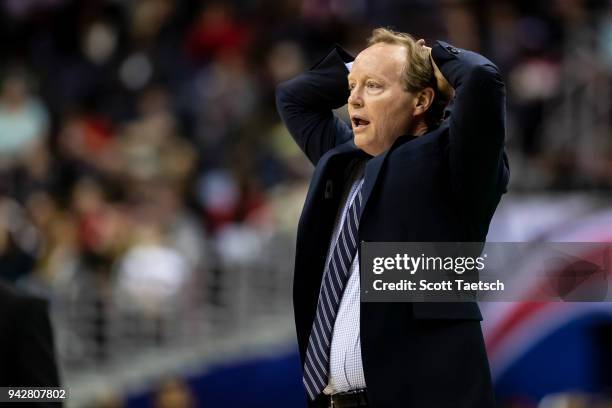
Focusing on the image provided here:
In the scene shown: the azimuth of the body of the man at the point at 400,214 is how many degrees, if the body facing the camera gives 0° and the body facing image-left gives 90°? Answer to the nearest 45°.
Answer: approximately 45°

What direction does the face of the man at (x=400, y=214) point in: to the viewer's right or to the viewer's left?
to the viewer's left

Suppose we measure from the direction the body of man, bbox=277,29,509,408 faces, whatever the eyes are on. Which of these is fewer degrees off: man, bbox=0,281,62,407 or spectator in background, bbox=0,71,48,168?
the man

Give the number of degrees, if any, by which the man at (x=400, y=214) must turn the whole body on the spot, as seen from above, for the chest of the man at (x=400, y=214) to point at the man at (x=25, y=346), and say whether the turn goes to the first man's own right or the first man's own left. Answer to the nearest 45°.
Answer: approximately 45° to the first man's own right

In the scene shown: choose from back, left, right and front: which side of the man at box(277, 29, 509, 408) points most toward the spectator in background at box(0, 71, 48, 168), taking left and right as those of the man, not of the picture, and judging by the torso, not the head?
right
